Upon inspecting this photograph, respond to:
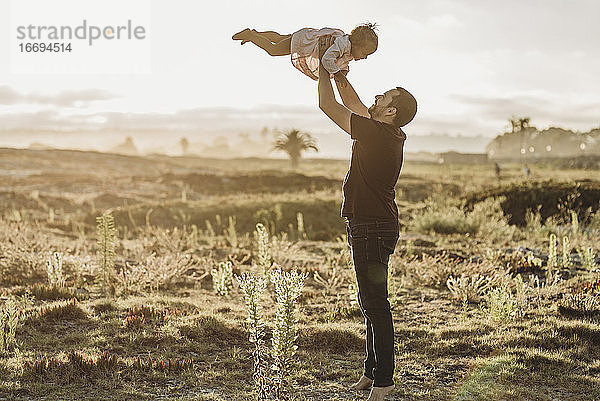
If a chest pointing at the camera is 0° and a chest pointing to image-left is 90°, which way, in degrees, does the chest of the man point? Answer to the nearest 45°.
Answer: approximately 90°

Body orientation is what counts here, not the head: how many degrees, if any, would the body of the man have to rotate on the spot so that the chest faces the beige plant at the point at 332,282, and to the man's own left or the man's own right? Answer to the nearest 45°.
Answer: approximately 90° to the man's own right

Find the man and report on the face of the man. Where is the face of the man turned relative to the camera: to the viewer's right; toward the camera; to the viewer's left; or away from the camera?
to the viewer's left

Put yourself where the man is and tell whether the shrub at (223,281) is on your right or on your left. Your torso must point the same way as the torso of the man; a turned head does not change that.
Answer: on your right

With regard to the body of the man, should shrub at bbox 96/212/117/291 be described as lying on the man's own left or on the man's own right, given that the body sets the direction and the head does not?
on the man's own right

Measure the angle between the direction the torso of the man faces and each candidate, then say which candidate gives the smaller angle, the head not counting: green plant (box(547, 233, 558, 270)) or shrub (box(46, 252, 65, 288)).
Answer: the shrub
